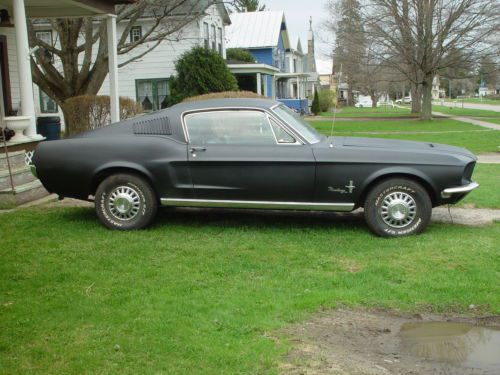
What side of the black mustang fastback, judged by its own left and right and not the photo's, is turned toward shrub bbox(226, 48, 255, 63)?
left

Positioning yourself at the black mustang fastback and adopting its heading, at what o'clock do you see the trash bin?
The trash bin is roughly at 8 o'clock from the black mustang fastback.

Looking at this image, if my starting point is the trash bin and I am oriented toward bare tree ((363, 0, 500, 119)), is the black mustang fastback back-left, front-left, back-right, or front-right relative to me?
back-right

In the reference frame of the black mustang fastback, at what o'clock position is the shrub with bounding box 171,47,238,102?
The shrub is roughly at 9 o'clock from the black mustang fastback.

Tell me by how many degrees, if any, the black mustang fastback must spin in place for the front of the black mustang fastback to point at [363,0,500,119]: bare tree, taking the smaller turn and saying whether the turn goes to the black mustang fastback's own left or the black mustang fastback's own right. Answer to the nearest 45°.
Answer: approximately 90° to the black mustang fastback's own left

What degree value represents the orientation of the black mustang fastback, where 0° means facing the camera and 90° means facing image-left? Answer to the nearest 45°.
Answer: approximately 270°

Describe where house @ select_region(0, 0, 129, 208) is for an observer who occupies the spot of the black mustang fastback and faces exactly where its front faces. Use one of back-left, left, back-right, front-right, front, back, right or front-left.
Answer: back-left

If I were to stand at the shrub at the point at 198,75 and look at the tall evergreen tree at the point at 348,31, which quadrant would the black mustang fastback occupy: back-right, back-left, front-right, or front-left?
back-right
